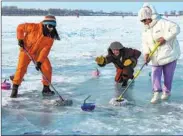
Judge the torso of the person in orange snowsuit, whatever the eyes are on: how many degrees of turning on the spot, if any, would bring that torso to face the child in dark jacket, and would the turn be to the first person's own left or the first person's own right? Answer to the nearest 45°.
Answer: approximately 45° to the first person's own left

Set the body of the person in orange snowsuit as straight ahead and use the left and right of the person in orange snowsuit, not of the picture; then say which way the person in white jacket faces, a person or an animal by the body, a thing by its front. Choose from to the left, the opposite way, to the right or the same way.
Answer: to the right

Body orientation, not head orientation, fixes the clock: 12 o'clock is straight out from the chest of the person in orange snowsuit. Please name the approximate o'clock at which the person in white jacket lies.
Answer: The person in white jacket is roughly at 11 o'clock from the person in orange snowsuit.

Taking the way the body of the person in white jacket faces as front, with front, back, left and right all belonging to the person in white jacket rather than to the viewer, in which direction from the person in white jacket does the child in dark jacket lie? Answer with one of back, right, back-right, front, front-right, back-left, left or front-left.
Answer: right

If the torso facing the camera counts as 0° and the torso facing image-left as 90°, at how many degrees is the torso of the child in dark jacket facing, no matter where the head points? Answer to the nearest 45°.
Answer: approximately 0°

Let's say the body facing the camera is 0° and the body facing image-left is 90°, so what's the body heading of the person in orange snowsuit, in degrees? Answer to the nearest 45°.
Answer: approximately 315°

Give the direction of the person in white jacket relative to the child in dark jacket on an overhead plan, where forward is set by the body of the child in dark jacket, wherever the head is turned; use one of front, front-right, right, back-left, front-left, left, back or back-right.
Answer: front-left

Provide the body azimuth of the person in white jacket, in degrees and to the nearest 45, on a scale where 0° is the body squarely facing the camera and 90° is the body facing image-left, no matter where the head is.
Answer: approximately 45°
